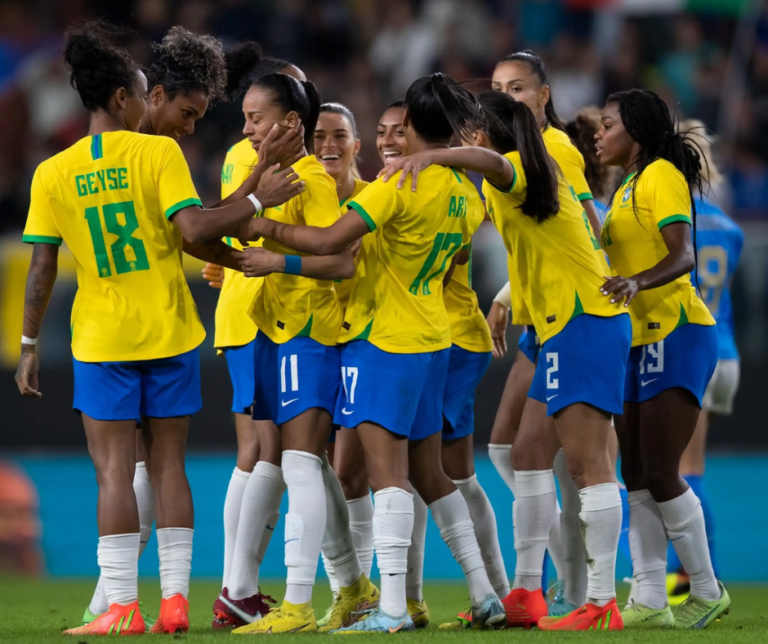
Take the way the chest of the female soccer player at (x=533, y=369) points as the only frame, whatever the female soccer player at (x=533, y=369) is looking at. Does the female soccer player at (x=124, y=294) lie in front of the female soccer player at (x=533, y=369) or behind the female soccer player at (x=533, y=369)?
in front

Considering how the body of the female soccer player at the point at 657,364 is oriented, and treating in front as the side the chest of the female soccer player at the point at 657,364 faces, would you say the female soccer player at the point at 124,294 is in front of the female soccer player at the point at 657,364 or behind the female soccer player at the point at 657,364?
in front

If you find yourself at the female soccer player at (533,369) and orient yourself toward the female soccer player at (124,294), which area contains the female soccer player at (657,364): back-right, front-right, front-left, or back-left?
back-left

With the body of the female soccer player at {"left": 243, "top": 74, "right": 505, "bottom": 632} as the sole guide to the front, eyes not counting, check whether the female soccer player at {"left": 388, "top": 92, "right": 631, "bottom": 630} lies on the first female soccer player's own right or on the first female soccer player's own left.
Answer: on the first female soccer player's own right

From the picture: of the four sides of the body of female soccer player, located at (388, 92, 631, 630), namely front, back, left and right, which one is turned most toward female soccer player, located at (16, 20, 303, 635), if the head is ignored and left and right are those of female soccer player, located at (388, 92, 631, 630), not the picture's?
front

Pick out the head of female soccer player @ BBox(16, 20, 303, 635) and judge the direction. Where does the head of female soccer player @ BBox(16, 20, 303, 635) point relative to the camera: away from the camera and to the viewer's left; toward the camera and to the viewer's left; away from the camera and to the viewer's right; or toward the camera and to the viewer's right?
away from the camera and to the viewer's right
